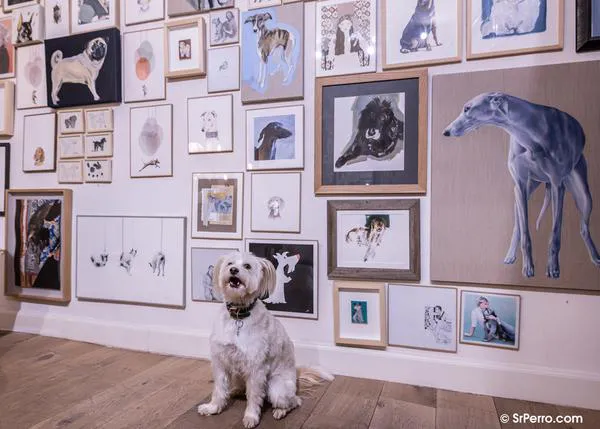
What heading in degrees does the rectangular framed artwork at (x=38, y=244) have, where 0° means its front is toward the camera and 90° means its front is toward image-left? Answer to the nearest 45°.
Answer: approximately 45°

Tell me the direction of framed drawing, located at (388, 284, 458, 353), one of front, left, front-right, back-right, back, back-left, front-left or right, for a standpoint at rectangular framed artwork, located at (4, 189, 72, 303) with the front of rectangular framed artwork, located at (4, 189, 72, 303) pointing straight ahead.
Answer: left

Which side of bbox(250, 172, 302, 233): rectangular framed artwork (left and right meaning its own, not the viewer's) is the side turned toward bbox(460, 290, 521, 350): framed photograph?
left

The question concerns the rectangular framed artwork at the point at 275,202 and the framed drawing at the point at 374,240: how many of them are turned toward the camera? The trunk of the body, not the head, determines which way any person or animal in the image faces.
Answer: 2

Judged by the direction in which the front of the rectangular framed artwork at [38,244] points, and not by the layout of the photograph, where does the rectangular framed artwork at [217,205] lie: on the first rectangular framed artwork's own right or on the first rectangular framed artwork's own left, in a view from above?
on the first rectangular framed artwork's own left

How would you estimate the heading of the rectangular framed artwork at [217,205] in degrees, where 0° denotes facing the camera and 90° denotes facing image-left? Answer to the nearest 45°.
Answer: approximately 45°

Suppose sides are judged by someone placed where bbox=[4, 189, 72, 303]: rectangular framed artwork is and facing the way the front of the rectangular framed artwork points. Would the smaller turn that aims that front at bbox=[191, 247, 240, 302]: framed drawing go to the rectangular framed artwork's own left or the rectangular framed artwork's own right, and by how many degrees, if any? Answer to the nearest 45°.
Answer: approximately 90° to the rectangular framed artwork's own left

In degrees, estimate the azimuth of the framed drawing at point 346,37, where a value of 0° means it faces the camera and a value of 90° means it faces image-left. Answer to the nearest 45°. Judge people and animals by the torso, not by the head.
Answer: approximately 0°

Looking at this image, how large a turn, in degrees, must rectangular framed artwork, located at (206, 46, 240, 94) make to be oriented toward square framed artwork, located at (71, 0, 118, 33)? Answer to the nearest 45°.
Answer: approximately 90° to its right
